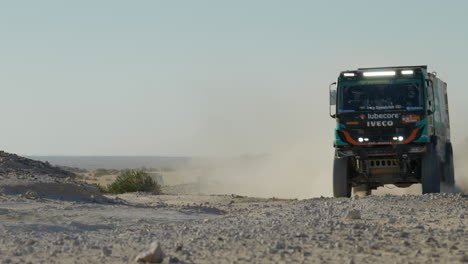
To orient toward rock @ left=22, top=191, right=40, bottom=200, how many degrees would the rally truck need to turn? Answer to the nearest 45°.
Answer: approximately 45° to its right

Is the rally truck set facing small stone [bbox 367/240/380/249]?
yes

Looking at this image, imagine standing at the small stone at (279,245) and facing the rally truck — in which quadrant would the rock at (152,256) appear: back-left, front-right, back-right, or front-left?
back-left

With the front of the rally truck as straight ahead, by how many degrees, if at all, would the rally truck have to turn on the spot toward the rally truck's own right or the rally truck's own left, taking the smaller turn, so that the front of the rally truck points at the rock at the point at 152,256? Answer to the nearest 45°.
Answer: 0° — it already faces it

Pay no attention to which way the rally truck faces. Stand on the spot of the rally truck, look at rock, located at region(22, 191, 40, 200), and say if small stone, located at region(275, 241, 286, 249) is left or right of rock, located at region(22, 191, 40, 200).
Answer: left

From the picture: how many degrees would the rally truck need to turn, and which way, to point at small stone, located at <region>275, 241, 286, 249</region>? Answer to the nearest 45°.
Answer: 0° — it already faces it

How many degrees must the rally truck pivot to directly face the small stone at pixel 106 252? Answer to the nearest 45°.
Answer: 0° — it already faces it

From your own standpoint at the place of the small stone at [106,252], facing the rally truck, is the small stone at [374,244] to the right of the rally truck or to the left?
right

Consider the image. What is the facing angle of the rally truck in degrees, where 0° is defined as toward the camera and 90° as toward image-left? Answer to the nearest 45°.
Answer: approximately 0°
